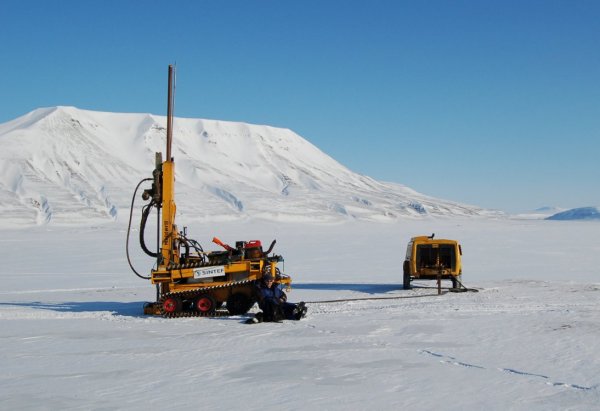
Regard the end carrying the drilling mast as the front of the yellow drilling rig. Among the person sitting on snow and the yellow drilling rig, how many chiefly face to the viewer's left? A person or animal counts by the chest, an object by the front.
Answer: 1

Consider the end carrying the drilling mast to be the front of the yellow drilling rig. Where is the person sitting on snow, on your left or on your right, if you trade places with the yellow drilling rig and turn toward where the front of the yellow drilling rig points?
on your left

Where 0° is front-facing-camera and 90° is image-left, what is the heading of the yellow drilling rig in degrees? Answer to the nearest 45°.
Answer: approximately 90°

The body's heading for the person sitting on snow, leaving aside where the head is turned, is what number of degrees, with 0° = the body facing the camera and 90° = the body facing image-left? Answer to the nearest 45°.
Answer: approximately 315°

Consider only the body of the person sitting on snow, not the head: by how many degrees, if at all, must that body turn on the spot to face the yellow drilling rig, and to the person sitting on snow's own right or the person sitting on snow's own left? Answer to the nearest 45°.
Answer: approximately 180°

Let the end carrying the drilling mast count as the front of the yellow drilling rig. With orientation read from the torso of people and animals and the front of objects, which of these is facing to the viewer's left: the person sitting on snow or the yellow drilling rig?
the yellow drilling rig
